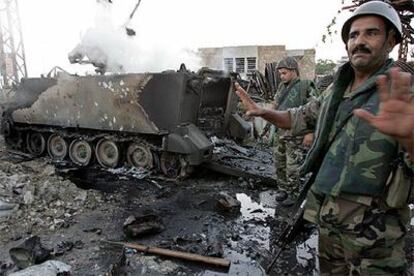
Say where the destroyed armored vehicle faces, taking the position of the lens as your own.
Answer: facing away from the viewer and to the left of the viewer

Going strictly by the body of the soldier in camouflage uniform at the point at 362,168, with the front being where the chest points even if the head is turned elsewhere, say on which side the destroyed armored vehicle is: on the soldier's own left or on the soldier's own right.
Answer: on the soldier's own right

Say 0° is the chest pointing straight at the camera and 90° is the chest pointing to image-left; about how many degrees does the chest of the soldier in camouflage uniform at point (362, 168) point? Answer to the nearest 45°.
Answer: approximately 45°

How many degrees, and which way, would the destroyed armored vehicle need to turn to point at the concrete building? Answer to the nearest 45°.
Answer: approximately 90° to its right

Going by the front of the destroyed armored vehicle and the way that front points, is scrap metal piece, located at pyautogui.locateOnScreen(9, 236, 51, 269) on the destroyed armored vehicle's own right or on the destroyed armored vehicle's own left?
on the destroyed armored vehicle's own left

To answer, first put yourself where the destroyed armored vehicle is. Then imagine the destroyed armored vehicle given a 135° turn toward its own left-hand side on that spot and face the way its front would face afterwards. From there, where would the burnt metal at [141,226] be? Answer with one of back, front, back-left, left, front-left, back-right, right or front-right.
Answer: front

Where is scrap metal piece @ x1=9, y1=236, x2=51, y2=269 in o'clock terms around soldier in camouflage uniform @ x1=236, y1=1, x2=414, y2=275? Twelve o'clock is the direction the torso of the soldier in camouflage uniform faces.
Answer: The scrap metal piece is roughly at 2 o'clock from the soldier in camouflage uniform.

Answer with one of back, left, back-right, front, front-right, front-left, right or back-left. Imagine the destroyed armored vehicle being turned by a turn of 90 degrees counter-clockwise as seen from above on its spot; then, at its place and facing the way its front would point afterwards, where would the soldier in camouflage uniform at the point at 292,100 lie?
left

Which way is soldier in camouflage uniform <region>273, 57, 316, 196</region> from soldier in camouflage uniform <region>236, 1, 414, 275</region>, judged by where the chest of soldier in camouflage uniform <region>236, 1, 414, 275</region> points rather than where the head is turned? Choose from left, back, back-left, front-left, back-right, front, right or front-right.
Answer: back-right

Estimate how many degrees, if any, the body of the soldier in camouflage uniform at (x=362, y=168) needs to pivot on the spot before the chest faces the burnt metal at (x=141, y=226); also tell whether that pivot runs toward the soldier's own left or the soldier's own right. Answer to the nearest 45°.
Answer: approximately 90° to the soldier's own right

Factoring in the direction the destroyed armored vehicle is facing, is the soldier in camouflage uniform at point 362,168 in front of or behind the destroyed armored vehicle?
behind
